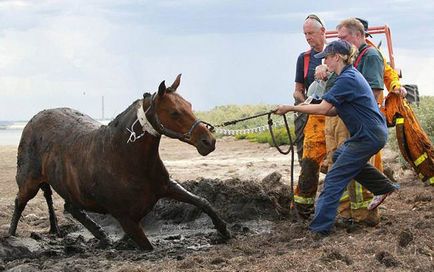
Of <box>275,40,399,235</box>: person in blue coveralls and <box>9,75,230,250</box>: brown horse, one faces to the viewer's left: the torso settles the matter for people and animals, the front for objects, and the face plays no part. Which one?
the person in blue coveralls

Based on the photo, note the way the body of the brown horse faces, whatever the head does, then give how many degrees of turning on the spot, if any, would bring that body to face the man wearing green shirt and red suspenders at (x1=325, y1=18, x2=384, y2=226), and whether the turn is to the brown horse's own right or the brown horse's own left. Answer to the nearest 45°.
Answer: approximately 45° to the brown horse's own left

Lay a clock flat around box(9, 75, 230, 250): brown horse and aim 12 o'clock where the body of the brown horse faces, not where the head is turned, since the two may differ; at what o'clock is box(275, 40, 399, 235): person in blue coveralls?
The person in blue coveralls is roughly at 11 o'clock from the brown horse.

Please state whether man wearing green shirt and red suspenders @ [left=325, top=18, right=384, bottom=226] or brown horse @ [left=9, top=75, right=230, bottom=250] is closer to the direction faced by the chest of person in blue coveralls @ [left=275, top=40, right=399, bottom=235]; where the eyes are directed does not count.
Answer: the brown horse

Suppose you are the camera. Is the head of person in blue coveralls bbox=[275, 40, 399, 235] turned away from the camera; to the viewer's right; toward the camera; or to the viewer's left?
to the viewer's left

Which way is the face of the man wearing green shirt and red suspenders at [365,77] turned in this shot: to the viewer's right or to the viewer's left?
to the viewer's left

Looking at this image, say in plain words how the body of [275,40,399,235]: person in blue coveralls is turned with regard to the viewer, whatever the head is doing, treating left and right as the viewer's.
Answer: facing to the left of the viewer

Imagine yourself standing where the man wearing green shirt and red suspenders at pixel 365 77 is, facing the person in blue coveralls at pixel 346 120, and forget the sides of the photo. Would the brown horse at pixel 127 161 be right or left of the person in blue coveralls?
right

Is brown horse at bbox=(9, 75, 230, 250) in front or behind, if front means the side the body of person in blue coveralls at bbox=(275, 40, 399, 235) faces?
in front

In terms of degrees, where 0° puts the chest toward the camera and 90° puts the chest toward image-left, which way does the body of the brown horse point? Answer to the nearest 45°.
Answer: approximately 315°

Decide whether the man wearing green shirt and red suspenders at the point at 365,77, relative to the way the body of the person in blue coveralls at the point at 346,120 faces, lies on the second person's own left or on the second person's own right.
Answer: on the second person's own right
